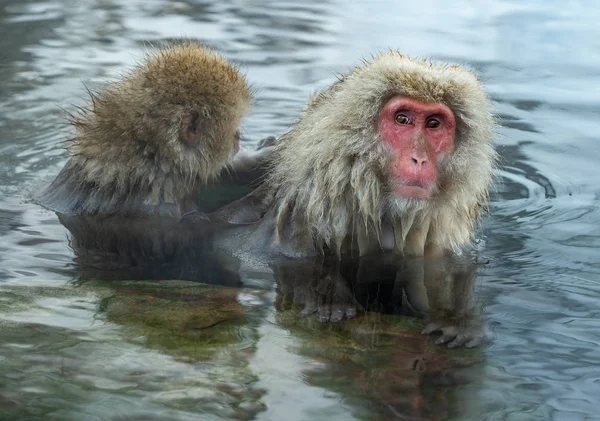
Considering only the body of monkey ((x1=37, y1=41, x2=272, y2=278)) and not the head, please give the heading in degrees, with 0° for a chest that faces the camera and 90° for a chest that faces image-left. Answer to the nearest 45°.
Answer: approximately 225°

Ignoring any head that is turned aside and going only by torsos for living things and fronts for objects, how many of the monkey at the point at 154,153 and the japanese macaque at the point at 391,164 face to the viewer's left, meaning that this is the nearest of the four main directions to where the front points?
0

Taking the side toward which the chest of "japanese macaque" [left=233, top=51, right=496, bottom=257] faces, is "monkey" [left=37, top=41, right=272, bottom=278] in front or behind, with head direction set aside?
behind

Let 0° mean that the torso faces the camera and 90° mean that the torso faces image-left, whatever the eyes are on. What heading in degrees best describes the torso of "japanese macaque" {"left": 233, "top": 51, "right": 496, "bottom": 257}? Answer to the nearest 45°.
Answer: approximately 315°
